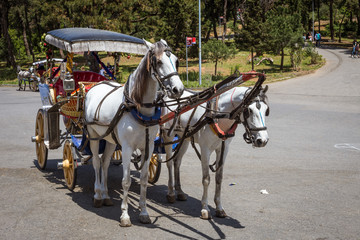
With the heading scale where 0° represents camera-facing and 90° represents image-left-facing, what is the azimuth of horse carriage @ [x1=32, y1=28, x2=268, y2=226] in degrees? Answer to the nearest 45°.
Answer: approximately 315°

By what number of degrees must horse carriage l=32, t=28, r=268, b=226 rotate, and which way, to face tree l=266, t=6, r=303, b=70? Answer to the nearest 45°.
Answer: approximately 135° to its left

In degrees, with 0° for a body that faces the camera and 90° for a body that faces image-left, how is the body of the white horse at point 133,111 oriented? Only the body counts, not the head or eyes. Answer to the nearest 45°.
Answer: approximately 315°

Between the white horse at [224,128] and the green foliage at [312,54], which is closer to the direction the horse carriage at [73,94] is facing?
the white horse

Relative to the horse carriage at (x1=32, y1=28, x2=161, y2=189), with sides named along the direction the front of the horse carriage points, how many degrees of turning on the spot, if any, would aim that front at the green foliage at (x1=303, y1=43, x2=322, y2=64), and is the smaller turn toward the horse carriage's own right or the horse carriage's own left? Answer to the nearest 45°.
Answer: approximately 90° to the horse carriage's own left

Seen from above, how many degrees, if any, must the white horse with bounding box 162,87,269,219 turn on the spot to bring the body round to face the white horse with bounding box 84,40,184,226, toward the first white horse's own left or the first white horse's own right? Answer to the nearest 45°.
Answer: approximately 135° to the first white horse's own right

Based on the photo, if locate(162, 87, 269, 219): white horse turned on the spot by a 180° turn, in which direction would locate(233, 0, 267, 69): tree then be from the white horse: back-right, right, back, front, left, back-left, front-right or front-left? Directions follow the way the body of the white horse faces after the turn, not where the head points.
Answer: front-right

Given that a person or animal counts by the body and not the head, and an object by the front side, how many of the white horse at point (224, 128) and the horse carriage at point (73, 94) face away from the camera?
0

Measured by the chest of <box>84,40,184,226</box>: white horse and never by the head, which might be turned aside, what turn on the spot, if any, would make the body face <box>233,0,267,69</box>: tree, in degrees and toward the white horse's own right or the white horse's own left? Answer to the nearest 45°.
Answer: approximately 135° to the white horse's own left
